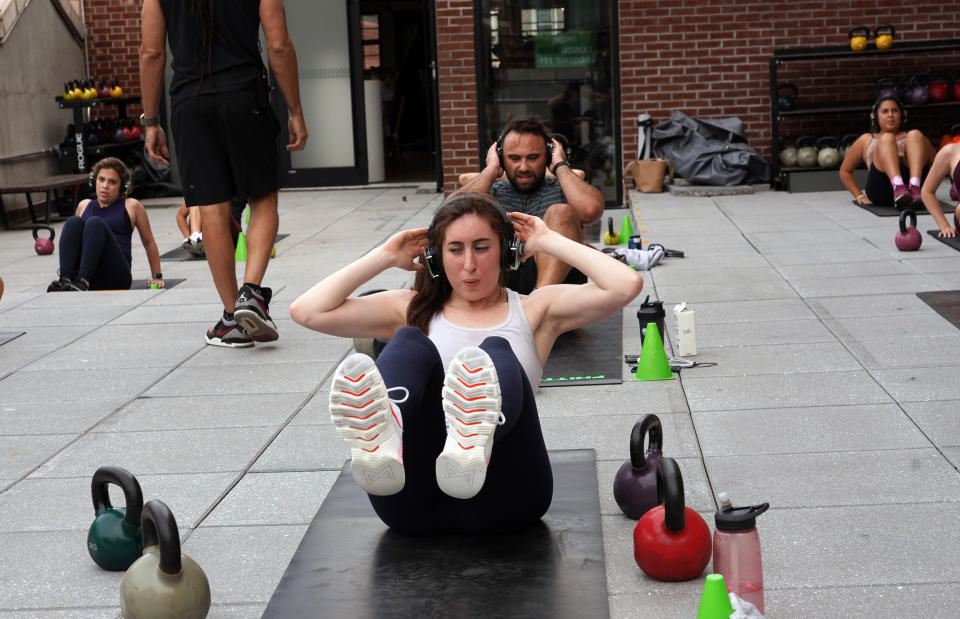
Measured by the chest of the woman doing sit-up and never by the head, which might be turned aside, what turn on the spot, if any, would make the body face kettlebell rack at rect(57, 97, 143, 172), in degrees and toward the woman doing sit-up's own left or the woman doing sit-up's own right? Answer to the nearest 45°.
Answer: approximately 180°

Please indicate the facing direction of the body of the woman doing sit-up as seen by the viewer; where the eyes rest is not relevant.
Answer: toward the camera

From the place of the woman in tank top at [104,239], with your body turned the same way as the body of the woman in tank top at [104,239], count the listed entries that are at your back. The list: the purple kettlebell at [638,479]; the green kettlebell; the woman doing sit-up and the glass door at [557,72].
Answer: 1

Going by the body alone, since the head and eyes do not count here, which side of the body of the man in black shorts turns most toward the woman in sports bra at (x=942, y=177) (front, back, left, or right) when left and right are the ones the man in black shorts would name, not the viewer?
right

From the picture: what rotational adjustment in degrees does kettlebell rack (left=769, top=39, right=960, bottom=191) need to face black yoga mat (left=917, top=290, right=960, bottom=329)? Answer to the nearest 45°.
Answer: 0° — it already faces it

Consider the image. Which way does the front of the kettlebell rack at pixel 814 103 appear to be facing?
toward the camera

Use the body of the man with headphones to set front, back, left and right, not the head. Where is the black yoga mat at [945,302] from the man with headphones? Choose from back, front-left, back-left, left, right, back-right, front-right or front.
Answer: left

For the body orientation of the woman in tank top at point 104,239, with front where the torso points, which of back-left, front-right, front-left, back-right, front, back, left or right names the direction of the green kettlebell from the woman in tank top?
front-left

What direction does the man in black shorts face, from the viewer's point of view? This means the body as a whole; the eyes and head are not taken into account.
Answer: away from the camera

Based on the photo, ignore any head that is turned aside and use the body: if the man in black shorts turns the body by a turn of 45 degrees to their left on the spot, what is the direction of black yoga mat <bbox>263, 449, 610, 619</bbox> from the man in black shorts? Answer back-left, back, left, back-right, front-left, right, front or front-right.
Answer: back-left

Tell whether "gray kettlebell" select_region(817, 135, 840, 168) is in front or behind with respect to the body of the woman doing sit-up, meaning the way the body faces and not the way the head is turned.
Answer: behind
